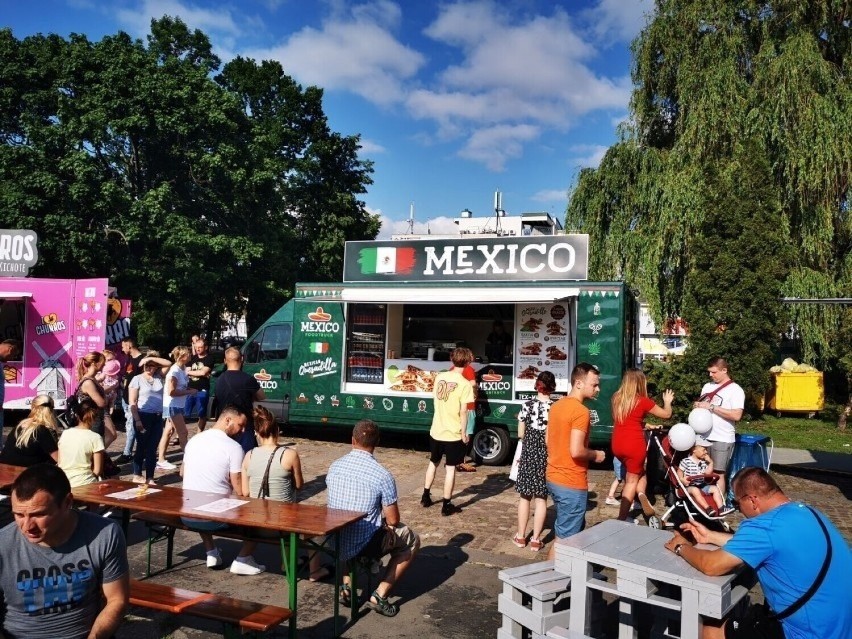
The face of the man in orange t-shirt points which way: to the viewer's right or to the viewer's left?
to the viewer's right

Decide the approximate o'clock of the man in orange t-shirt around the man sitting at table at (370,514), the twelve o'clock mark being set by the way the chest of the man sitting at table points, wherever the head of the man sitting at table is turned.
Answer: The man in orange t-shirt is roughly at 1 o'clock from the man sitting at table.

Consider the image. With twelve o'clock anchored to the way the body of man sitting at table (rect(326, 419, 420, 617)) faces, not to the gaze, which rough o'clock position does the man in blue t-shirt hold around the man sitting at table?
The man in blue t-shirt is roughly at 3 o'clock from the man sitting at table.

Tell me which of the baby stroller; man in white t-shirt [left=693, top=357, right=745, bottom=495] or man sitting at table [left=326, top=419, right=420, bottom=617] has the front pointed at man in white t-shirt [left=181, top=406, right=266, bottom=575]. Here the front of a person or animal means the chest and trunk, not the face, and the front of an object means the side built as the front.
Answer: man in white t-shirt [left=693, top=357, right=745, bottom=495]

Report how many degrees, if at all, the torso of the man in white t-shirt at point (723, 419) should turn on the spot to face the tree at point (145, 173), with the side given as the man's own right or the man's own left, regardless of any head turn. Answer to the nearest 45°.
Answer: approximately 90° to the man's own right

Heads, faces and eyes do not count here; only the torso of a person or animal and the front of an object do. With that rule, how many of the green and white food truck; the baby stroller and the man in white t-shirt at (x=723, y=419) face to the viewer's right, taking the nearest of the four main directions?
1

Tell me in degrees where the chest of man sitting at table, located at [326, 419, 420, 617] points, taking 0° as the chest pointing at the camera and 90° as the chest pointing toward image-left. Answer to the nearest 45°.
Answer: approximately 225°

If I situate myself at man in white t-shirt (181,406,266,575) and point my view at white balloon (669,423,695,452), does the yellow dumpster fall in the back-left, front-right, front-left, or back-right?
front-left

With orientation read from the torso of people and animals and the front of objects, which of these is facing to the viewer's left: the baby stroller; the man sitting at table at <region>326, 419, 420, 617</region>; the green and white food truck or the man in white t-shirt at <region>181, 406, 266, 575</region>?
the green and white food truck

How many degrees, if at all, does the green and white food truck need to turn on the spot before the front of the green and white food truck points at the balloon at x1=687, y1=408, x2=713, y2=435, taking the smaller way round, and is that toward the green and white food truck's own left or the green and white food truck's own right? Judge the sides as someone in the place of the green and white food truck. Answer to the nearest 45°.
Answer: approximately 135° to the green and white food truck's own left

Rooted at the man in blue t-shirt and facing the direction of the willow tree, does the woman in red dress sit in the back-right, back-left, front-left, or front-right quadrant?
front-left

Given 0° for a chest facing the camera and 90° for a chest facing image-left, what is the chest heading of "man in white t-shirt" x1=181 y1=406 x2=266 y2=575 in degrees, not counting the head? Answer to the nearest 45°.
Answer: approximately 225°

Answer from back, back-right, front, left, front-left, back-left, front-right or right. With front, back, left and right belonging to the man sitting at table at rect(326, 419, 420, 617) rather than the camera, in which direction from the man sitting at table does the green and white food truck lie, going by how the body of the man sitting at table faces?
front-left

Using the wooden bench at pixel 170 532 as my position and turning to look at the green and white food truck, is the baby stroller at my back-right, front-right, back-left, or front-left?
front-right

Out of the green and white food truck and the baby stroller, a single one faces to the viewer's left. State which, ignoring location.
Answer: the green and white food truck
